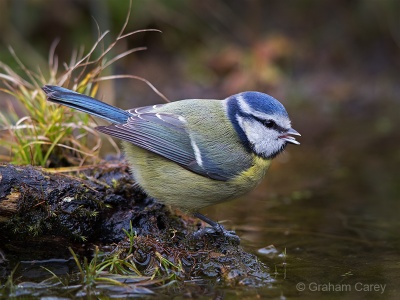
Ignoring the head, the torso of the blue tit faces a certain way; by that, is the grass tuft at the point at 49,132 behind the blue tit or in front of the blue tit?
behind

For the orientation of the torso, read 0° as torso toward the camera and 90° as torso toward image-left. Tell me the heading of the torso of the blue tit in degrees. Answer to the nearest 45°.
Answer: approximately 270°
